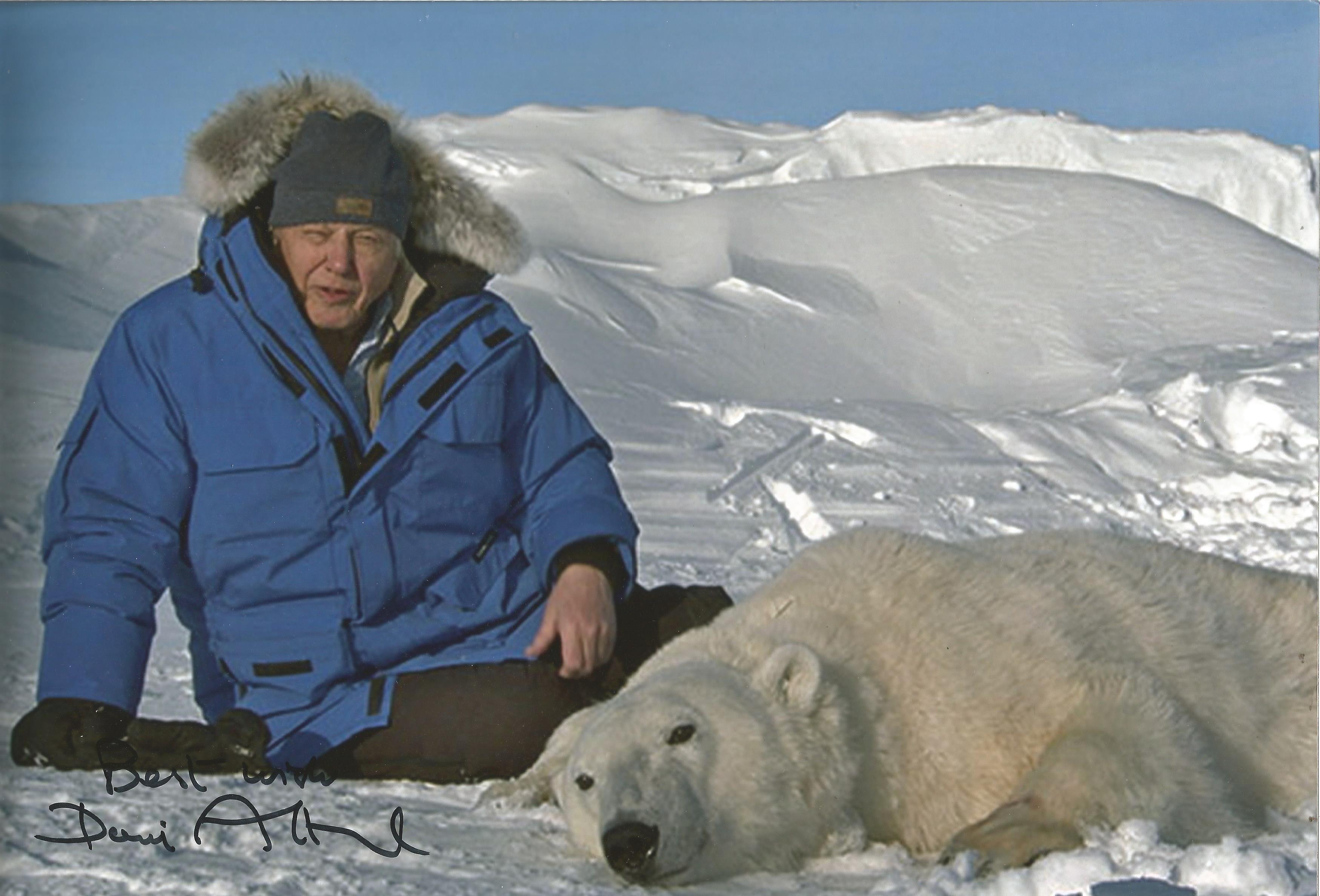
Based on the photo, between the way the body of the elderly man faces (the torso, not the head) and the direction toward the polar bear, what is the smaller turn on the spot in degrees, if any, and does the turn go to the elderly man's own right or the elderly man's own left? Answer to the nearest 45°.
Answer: approximately 45° to the elderly man's own left

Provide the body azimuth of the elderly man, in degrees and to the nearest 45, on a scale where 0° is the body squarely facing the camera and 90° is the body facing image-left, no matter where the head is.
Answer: approximately 0°
